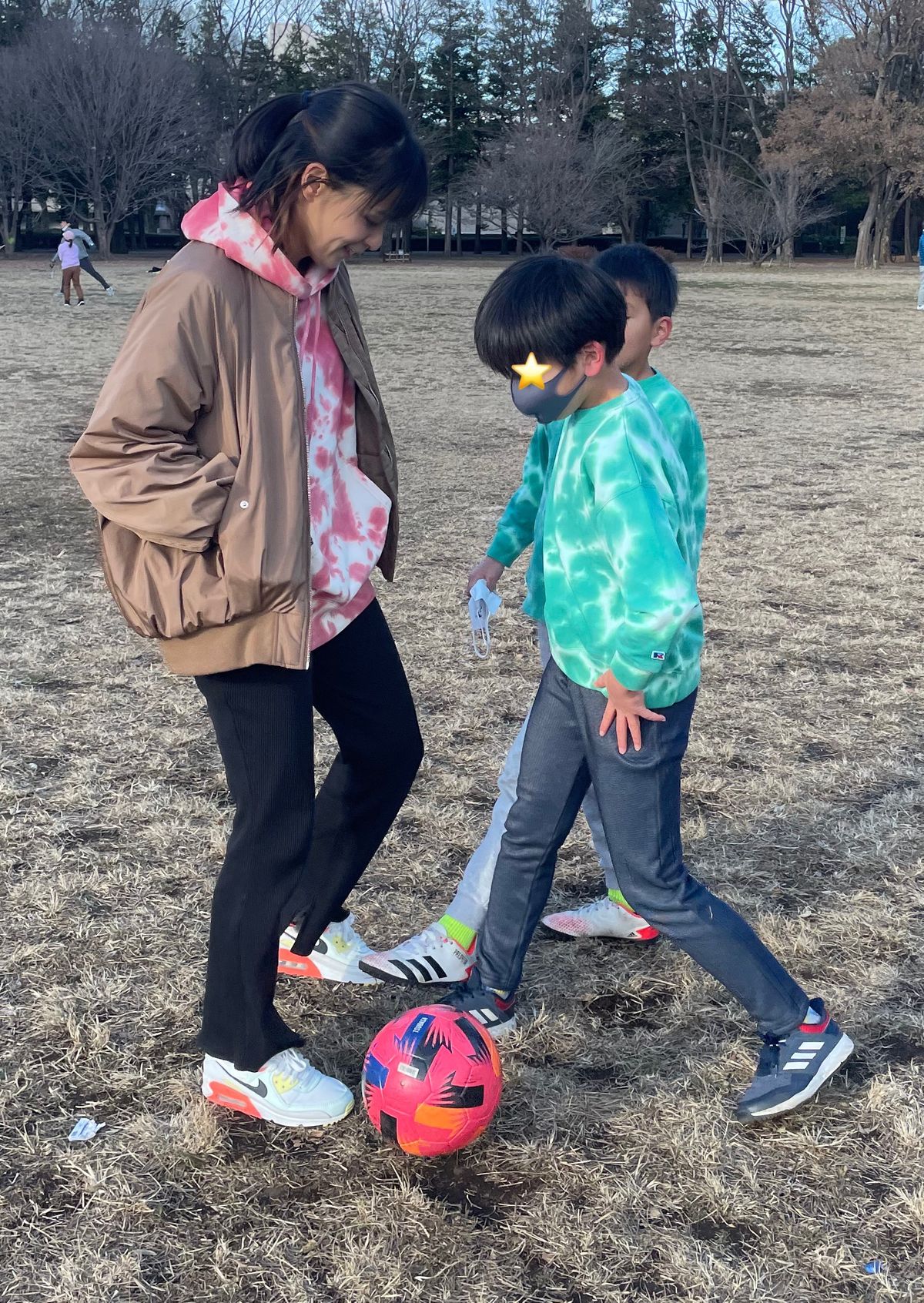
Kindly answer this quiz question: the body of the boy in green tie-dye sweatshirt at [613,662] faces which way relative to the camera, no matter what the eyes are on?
to the viewer's left

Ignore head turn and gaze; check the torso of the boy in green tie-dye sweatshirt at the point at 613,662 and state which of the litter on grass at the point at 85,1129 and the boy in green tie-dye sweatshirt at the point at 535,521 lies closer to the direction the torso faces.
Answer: the litter on grass

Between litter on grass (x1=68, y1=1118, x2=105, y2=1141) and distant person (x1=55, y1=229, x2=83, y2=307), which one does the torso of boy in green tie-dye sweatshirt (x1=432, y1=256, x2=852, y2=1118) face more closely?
the litter on grass

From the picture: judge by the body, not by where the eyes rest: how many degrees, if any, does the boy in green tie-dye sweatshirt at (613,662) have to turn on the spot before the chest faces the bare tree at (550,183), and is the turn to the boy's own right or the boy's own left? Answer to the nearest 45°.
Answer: approximately 90° to the boy's own right

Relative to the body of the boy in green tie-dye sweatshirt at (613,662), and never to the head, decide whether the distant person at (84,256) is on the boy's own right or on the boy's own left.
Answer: on the boy's own right

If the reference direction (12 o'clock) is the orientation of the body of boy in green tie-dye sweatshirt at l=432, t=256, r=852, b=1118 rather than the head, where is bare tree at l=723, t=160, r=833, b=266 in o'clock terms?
The bare tree is roughly at 3 o'clock from the boy in green tie-dye sweatshirt.

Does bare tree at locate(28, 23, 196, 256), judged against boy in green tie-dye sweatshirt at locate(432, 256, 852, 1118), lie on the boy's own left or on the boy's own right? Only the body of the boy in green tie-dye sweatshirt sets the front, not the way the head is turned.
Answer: on the boy's own right
